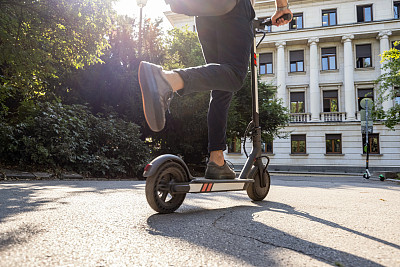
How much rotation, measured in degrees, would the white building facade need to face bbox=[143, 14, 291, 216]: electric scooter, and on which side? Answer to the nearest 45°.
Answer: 0° — it already faces it

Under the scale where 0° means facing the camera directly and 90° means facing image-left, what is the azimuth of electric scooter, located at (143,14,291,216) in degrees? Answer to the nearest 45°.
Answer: approximately 225°

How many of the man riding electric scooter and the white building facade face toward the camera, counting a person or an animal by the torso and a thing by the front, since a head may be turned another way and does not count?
1

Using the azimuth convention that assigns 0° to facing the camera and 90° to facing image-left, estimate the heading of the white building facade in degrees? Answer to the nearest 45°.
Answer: approximately 0°

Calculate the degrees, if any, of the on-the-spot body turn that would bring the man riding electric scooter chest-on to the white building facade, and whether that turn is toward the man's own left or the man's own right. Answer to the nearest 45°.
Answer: approximately 45° to the man's own left

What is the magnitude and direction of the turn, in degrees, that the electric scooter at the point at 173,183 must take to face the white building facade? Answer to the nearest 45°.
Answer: approximately 45° to its left

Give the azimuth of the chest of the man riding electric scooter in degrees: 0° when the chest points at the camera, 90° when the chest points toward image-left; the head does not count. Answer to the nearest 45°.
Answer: approximately 225°
